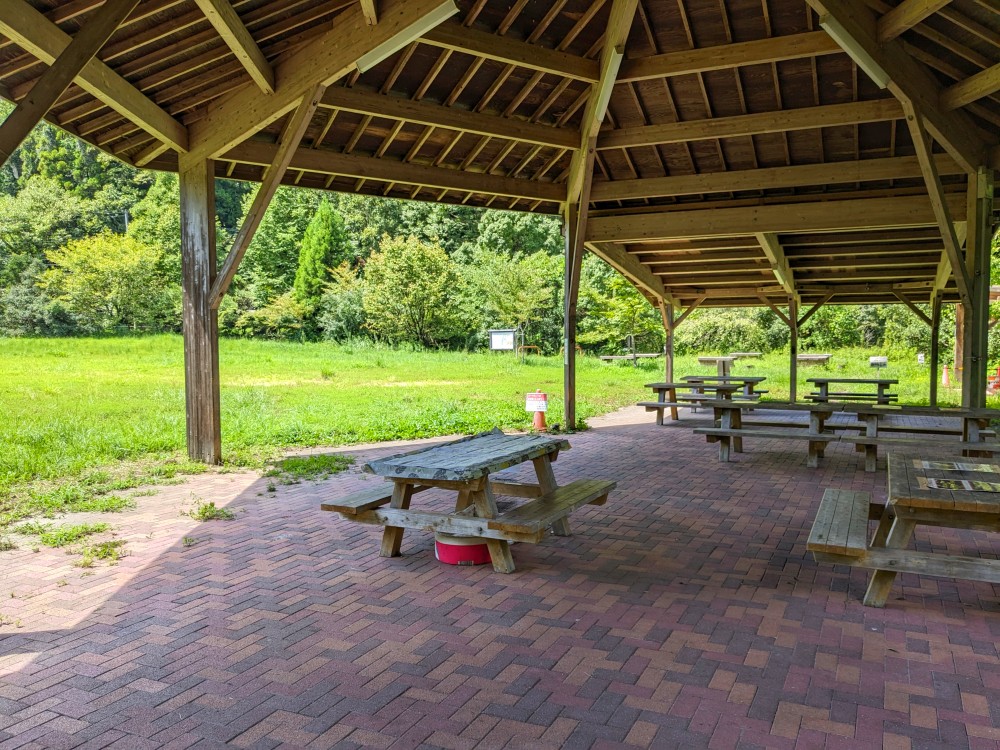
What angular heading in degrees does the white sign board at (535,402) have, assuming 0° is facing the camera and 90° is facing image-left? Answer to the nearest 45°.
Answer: approximately 0°

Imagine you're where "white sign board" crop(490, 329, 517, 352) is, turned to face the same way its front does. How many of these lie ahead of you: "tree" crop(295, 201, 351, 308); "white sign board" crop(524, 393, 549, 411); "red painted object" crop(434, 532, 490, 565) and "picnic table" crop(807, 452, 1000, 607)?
3

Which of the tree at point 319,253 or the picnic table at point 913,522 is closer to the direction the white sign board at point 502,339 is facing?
the picnic table

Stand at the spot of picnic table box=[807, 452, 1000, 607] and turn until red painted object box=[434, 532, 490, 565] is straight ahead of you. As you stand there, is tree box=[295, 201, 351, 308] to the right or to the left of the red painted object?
right

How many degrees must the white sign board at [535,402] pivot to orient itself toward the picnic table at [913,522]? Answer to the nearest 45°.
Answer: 0° — it already faces it

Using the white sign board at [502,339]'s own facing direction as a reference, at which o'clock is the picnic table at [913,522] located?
The picnic table is roughly at 12 o'clock from the white sign board.

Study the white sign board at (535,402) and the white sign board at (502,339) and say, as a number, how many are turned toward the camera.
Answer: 2

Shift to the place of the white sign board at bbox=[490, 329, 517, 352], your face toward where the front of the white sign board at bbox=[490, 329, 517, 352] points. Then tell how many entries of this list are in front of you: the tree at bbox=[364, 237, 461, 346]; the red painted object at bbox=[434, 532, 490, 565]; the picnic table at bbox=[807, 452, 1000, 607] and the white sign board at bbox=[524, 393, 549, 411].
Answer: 3

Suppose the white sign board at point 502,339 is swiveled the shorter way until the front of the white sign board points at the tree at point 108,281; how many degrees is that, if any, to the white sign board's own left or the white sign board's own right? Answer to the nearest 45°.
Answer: approximately 90° to the white sign board's own right

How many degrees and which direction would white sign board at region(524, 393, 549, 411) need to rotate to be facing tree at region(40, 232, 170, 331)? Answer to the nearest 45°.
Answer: approximately 135° to its right

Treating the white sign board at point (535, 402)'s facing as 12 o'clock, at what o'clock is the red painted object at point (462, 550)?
The red painted object is roughly at 12 o'clock from the white sign board.

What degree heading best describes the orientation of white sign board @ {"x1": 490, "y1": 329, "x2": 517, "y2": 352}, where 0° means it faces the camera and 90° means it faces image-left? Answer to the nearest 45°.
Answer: approximately 0°

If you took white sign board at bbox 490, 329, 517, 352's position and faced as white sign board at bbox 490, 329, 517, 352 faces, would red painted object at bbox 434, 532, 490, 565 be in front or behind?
in front

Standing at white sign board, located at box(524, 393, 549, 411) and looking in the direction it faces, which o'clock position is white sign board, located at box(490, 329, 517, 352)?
white sign board, located at box(490, 329, 517, 352) is roughly at 6 o'clock from white sign board, located at box(524, 393, 549, 411).
